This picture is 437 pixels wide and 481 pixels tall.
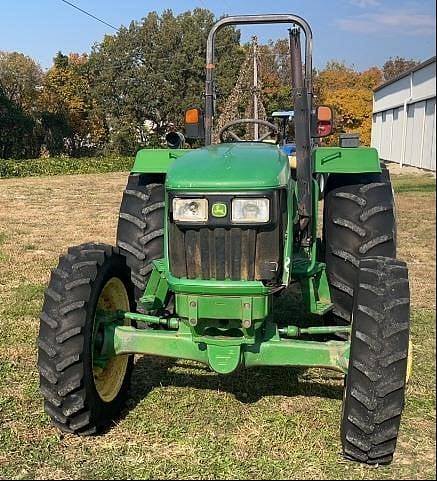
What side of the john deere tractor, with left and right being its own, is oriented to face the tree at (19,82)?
back

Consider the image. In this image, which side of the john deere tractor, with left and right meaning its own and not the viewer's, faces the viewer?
front

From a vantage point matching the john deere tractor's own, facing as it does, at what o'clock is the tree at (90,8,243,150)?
The tree is roughly at 6 o'clock from the john deere tractor.

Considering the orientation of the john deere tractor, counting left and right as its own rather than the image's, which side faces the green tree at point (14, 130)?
back

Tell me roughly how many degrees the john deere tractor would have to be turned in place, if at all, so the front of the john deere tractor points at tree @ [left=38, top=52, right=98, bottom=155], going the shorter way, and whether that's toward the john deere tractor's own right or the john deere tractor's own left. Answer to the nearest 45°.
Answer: approximately 180°
